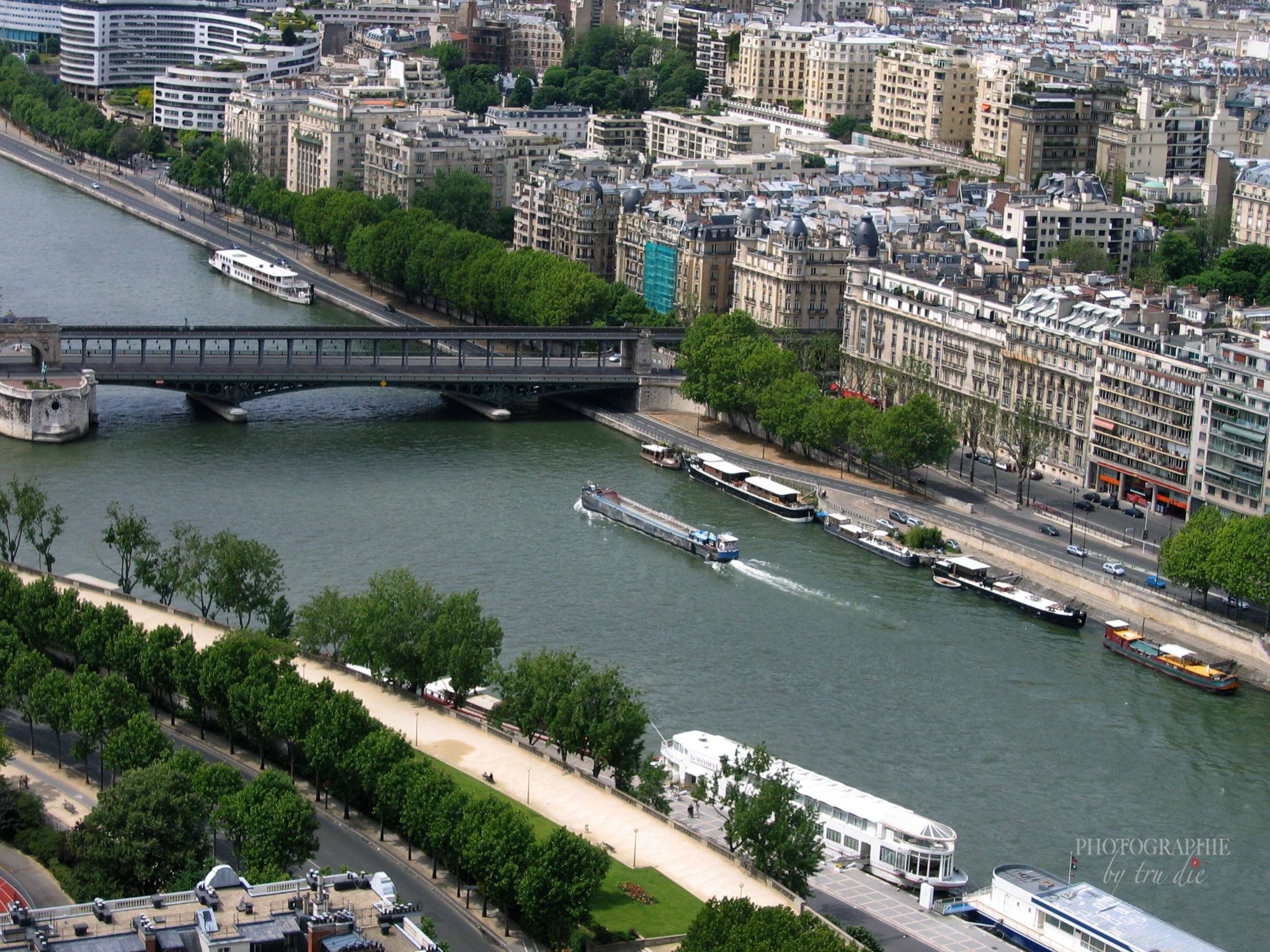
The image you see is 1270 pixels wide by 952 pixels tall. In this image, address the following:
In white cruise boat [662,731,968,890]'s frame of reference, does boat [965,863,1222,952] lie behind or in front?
in front

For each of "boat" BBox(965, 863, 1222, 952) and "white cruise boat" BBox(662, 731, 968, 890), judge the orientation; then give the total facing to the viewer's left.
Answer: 0

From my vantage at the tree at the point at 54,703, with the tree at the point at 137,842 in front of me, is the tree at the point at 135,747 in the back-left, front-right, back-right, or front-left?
front-left

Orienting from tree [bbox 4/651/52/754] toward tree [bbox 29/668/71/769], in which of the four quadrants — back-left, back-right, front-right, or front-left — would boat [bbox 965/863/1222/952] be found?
front-left

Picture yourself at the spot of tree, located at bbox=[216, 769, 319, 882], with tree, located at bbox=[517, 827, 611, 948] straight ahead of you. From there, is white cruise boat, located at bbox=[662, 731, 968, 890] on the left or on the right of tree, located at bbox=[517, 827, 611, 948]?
left

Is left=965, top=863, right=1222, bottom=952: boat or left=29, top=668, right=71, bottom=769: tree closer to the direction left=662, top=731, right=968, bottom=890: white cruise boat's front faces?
the boat

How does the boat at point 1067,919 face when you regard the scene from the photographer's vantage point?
facing the viewer and to the right of the viewer

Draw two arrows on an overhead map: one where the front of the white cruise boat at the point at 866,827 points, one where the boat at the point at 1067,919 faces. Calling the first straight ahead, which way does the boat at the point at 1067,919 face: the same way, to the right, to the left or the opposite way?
the same way

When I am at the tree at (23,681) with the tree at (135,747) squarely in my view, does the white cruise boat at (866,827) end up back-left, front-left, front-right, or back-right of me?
front-left

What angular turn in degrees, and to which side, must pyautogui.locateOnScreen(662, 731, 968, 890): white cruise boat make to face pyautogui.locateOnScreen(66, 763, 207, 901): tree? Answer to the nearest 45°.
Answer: approximately 90° to its right

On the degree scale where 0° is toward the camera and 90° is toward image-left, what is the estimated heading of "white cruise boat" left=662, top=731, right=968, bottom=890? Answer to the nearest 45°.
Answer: approximately 315°

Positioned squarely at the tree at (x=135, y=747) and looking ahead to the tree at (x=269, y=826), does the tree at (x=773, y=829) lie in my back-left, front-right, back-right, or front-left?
front-left

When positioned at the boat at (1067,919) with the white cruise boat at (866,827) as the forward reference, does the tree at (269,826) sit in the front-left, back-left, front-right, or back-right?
front-left

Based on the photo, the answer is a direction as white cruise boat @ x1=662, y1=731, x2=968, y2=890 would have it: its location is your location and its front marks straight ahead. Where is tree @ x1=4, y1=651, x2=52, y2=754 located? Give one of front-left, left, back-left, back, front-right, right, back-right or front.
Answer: back-right

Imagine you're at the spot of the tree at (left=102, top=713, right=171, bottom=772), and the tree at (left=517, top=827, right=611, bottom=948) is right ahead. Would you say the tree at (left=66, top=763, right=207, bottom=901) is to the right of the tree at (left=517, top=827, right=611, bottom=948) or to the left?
right

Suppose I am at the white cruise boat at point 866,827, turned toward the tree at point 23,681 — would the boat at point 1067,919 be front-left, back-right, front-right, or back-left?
back-left

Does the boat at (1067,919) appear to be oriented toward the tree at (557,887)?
no

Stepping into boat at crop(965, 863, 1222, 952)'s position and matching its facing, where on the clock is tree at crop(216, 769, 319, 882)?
The tree is roughly at 4 o'clock from the boat.

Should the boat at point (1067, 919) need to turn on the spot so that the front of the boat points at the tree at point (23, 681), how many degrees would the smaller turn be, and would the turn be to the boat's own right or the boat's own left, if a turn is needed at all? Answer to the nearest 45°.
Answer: approximately 135° to the boat's own right
